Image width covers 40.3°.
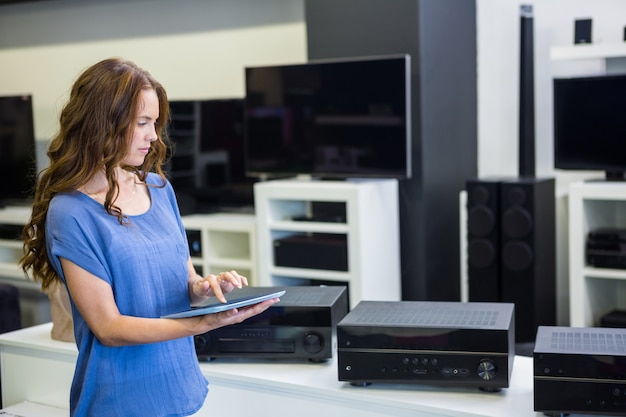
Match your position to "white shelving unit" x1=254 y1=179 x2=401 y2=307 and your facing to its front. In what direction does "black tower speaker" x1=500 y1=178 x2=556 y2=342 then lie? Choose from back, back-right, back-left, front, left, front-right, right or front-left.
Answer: back-left

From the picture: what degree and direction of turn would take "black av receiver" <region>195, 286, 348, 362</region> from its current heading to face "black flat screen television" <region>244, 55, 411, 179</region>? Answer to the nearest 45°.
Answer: approximately 180°

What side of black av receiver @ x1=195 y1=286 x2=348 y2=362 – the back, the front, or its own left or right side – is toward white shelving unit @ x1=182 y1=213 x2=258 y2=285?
back

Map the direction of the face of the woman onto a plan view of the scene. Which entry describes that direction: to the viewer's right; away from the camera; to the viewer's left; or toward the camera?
to the viewer's right

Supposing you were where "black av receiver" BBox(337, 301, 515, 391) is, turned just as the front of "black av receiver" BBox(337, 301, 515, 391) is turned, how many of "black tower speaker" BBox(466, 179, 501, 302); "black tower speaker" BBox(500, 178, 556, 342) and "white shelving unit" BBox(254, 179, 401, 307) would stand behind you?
3

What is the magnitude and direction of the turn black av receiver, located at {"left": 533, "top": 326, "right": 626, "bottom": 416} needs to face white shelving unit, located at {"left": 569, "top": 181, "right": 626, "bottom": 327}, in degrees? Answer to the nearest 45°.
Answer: approximately 180°

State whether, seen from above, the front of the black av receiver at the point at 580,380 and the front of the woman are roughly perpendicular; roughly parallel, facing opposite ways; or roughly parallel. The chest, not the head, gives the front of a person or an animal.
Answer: roughly perpendicular

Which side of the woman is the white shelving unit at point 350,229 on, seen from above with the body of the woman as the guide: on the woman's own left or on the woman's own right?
on the woman's own left

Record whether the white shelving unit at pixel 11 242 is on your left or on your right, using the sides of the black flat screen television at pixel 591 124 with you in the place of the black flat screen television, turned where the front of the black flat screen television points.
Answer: on your right
